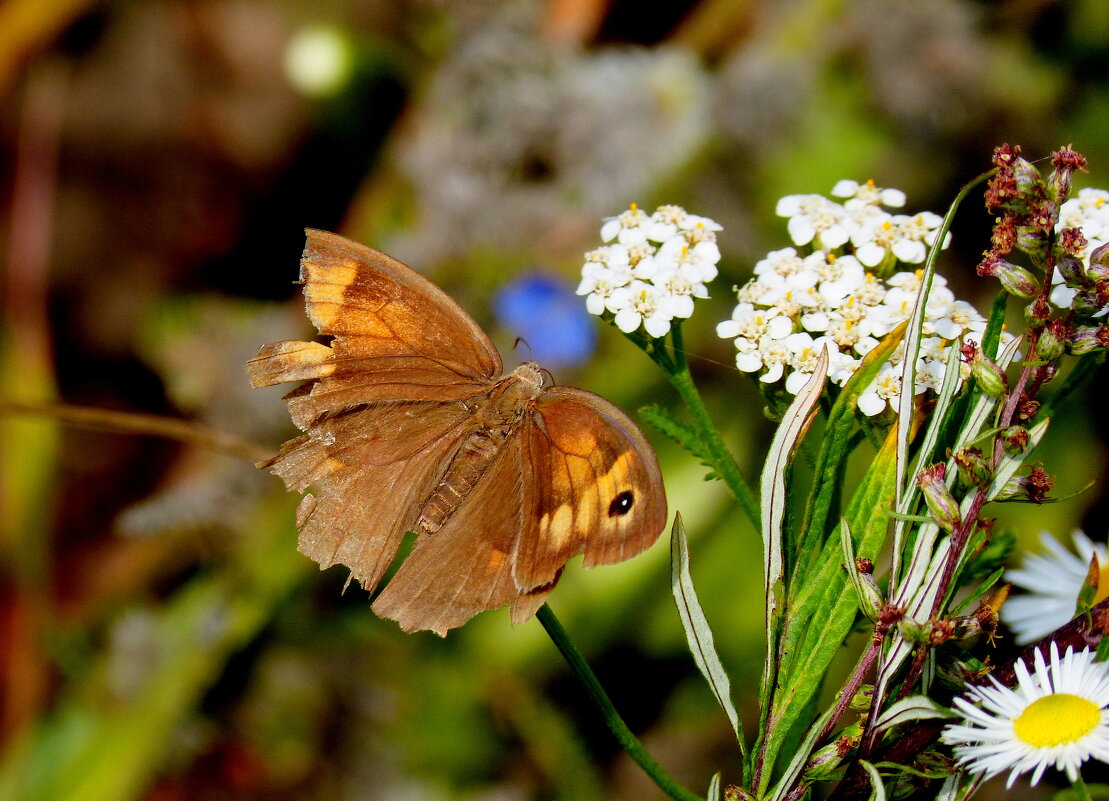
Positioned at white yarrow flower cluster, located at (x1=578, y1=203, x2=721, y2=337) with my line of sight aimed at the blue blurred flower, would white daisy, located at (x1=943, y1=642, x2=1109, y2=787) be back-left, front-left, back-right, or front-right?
back-right

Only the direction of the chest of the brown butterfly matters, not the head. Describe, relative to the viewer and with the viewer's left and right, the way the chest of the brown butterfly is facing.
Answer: facing away from the viewer and to the right of the viewer

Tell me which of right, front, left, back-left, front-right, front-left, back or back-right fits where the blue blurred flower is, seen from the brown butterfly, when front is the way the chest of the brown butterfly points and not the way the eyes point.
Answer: front-left
